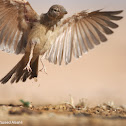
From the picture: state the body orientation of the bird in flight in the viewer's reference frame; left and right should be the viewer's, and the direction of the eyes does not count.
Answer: facing the viewer and to the right of the viewer
